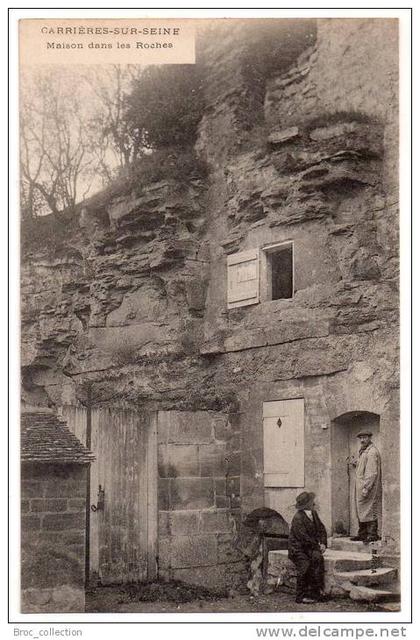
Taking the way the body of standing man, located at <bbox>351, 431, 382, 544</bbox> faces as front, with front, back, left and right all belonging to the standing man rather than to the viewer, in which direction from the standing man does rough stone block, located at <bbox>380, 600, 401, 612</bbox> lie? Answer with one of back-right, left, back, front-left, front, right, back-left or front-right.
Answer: front-left

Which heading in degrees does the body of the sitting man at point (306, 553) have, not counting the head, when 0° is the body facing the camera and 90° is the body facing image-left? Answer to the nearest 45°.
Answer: approximately 315°

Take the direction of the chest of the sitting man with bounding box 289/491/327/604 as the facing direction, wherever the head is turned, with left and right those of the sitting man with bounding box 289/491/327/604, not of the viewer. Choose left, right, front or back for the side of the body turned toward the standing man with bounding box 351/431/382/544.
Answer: left

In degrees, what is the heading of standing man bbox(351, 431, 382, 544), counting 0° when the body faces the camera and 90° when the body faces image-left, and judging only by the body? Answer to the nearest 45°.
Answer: approximately 45°
